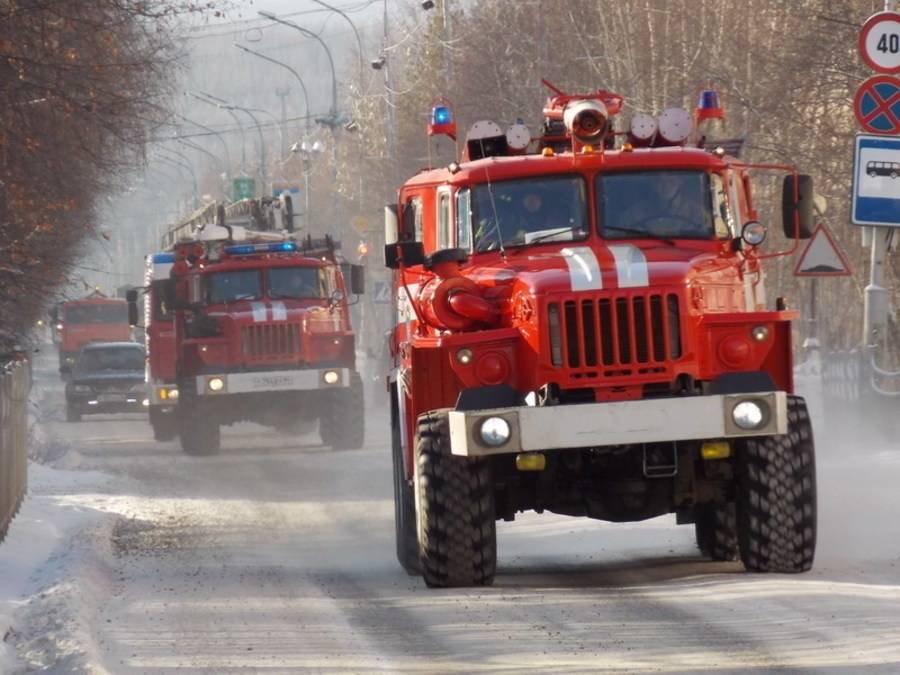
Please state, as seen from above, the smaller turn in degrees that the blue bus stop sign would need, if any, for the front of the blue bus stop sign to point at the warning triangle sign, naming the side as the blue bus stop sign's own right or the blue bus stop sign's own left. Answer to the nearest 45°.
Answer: approximately 180°

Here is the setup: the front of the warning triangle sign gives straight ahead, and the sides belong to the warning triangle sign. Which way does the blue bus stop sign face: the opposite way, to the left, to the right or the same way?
the same way

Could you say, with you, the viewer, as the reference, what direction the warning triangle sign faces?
facing the viewer

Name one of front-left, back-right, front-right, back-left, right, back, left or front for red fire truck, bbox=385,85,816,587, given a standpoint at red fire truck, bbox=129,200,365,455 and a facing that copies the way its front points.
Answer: front

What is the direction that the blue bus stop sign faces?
toward the camera

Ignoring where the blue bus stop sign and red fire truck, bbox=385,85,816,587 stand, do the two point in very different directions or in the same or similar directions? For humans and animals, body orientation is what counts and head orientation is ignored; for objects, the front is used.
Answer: same or similar directions

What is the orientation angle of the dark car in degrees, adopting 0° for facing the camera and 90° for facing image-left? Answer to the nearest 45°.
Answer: approximately 0°

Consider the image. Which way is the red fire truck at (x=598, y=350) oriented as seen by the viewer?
toward the camera

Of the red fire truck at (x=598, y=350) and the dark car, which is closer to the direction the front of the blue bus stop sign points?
the red fire truck

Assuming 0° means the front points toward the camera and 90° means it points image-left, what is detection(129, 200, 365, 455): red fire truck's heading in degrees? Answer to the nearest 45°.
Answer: approximately 0°
